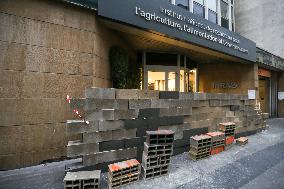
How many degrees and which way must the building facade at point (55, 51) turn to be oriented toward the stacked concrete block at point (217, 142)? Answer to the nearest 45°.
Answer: approximately 45° to its left

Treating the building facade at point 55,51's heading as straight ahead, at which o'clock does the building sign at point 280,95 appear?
The building sign is roughly at 9 o'clock from the building facade.

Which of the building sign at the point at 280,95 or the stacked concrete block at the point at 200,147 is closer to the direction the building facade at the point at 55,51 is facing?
the stacked concrete block

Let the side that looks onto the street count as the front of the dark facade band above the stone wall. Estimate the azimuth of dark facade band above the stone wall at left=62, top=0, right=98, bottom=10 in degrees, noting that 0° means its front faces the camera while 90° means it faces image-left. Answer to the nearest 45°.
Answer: approximately 315°

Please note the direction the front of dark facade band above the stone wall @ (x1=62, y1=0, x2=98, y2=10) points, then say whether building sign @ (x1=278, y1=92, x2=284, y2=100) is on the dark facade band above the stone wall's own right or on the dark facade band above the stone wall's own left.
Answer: on the dark facade band above the stone wall's own left

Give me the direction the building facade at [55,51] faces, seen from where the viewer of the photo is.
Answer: facing the viewer and to the right of the viewer
